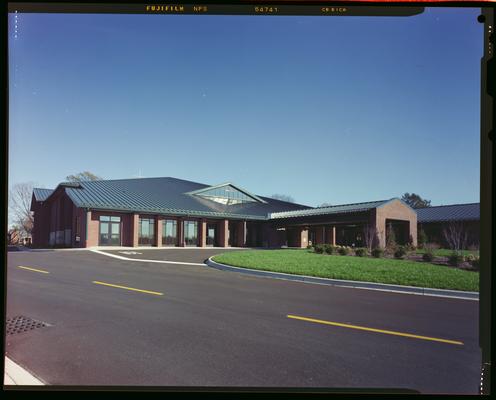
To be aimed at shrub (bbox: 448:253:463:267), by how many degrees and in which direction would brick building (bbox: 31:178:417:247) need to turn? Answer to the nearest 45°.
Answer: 0° — it already faces it

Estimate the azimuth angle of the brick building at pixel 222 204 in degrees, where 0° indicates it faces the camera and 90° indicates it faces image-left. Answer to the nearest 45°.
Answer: approximately 315°

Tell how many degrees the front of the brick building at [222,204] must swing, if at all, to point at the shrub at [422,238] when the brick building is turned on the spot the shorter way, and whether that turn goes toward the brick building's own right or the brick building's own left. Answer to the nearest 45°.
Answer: approximately 45° to the brick building's own left

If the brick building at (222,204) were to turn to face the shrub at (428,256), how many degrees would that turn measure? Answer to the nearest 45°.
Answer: approximately 45° to its left
